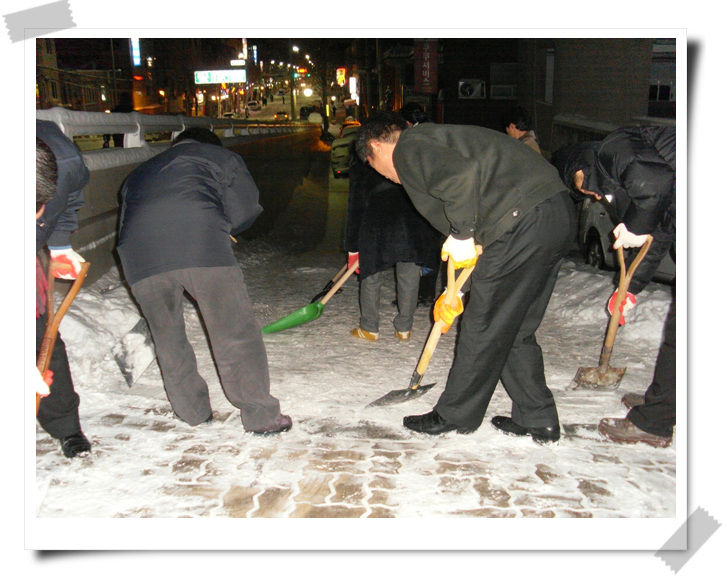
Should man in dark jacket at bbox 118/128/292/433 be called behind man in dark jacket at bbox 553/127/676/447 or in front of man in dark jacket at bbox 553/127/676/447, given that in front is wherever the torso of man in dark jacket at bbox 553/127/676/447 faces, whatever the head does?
in front

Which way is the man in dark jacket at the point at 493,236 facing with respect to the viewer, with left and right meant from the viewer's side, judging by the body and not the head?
facing to the left of the viewer

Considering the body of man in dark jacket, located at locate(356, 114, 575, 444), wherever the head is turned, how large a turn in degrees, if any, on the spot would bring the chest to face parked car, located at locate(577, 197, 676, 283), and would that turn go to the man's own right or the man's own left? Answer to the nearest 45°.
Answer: approximately 90° to the man's own right

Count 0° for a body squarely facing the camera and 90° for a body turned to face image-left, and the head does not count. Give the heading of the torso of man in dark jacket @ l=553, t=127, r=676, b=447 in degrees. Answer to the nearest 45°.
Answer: approximately 90°

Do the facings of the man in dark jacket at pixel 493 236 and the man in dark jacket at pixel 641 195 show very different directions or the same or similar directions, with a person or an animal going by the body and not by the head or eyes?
same or similar directions

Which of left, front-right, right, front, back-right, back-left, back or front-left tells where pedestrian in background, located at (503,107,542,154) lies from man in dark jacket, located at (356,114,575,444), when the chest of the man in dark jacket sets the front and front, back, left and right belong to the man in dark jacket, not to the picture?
right

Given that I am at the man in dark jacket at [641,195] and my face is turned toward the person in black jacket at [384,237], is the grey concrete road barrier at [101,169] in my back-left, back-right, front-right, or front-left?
front-left

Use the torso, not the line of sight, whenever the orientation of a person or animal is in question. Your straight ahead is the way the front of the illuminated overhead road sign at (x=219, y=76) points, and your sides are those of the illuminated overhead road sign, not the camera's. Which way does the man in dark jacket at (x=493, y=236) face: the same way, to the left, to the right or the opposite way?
to the right

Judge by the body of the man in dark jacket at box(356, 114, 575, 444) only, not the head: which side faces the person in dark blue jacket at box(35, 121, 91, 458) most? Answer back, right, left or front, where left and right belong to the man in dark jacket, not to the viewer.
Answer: front

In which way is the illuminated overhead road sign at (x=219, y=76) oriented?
toward the camera

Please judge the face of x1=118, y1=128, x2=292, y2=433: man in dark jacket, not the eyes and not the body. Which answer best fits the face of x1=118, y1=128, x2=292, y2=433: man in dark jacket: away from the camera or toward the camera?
away from the camera

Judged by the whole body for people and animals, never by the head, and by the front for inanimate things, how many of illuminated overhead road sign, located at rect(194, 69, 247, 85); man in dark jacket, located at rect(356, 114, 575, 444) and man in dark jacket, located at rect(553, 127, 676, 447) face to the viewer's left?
2

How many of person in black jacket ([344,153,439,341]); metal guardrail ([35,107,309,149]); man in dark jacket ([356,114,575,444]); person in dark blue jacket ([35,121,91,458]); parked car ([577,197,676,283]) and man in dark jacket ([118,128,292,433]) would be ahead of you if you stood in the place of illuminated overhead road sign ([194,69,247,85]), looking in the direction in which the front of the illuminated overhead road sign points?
6

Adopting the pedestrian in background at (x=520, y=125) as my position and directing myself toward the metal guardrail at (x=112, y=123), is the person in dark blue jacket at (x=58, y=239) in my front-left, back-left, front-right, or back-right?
front-left
